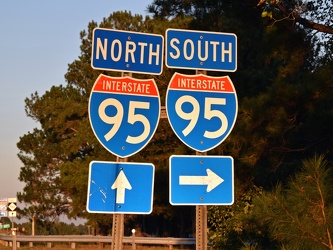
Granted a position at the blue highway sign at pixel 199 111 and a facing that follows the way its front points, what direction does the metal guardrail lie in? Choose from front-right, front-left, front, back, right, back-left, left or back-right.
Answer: back

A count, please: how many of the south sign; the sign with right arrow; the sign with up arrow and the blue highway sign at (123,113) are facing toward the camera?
4

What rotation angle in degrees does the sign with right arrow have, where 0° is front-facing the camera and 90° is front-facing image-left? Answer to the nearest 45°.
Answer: approximately 0°

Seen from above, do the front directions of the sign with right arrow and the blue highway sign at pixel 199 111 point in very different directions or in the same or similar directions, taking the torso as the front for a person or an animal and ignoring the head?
same or similar directions

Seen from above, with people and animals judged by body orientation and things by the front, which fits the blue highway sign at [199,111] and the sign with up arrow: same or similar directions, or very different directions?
same or similar directions

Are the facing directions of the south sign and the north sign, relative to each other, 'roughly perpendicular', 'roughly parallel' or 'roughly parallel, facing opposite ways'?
roughly parallel

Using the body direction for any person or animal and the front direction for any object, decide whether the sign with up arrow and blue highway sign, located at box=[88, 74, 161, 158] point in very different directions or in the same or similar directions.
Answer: same or similar directions

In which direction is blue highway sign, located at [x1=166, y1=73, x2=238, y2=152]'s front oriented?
toward the camera

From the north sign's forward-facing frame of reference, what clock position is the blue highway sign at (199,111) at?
The blue highway sign is roughly at 9 o'clock from the north sign.

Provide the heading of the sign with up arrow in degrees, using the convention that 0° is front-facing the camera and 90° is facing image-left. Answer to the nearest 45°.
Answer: approximately 0°

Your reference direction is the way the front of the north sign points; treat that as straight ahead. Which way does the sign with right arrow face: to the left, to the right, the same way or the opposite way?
the same way
